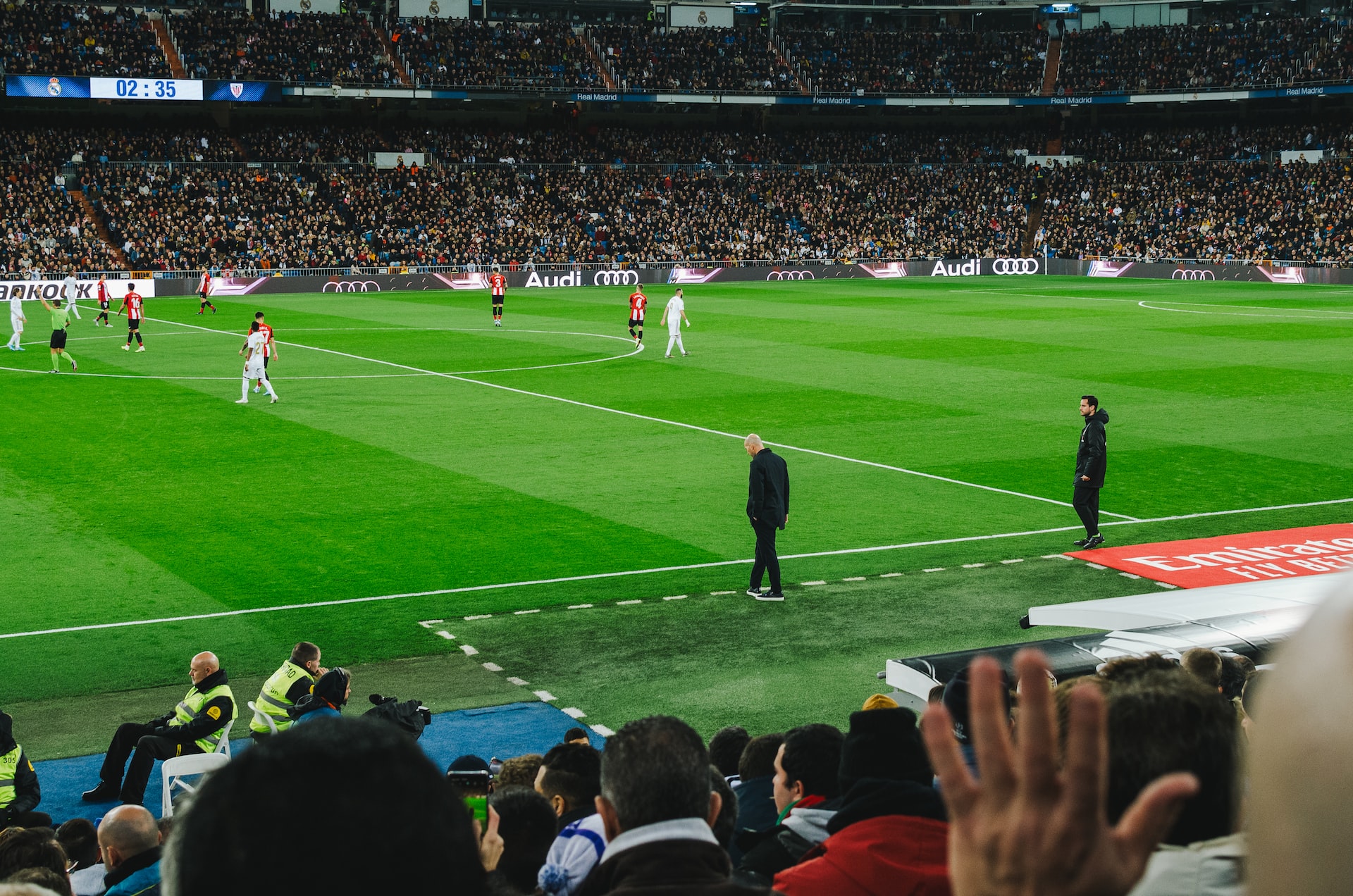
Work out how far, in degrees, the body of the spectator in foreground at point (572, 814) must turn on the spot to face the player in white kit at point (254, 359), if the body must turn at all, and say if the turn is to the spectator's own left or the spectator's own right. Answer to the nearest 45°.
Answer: approximately 45° to the spectator's own right

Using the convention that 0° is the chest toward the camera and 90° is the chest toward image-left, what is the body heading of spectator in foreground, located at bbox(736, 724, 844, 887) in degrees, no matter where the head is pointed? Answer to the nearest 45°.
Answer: approximately 135°

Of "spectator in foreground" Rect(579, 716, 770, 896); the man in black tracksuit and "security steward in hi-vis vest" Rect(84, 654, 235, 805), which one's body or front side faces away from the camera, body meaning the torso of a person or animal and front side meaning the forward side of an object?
the spectator in foreground

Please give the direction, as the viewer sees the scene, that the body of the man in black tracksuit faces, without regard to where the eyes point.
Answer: to the viewer's left

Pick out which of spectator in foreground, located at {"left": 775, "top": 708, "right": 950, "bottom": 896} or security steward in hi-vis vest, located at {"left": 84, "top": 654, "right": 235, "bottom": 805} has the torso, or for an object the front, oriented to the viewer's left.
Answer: the security steward in hi-vis vest

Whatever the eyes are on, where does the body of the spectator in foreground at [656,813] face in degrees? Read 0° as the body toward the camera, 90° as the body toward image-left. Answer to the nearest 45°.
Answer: approximately 180°

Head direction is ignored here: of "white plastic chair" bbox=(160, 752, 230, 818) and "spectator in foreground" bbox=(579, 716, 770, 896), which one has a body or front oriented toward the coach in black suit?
the spectator in foreground

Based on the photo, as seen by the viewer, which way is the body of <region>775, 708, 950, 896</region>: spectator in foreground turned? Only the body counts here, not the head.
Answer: away from the camera

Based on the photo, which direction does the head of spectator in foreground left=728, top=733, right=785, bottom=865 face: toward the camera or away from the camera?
away from the camera

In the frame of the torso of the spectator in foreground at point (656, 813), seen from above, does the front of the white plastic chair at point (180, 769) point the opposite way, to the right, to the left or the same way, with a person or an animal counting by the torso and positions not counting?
to the left

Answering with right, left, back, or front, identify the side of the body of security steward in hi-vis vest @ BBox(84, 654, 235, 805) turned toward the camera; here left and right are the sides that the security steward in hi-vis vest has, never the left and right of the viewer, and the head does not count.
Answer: left
